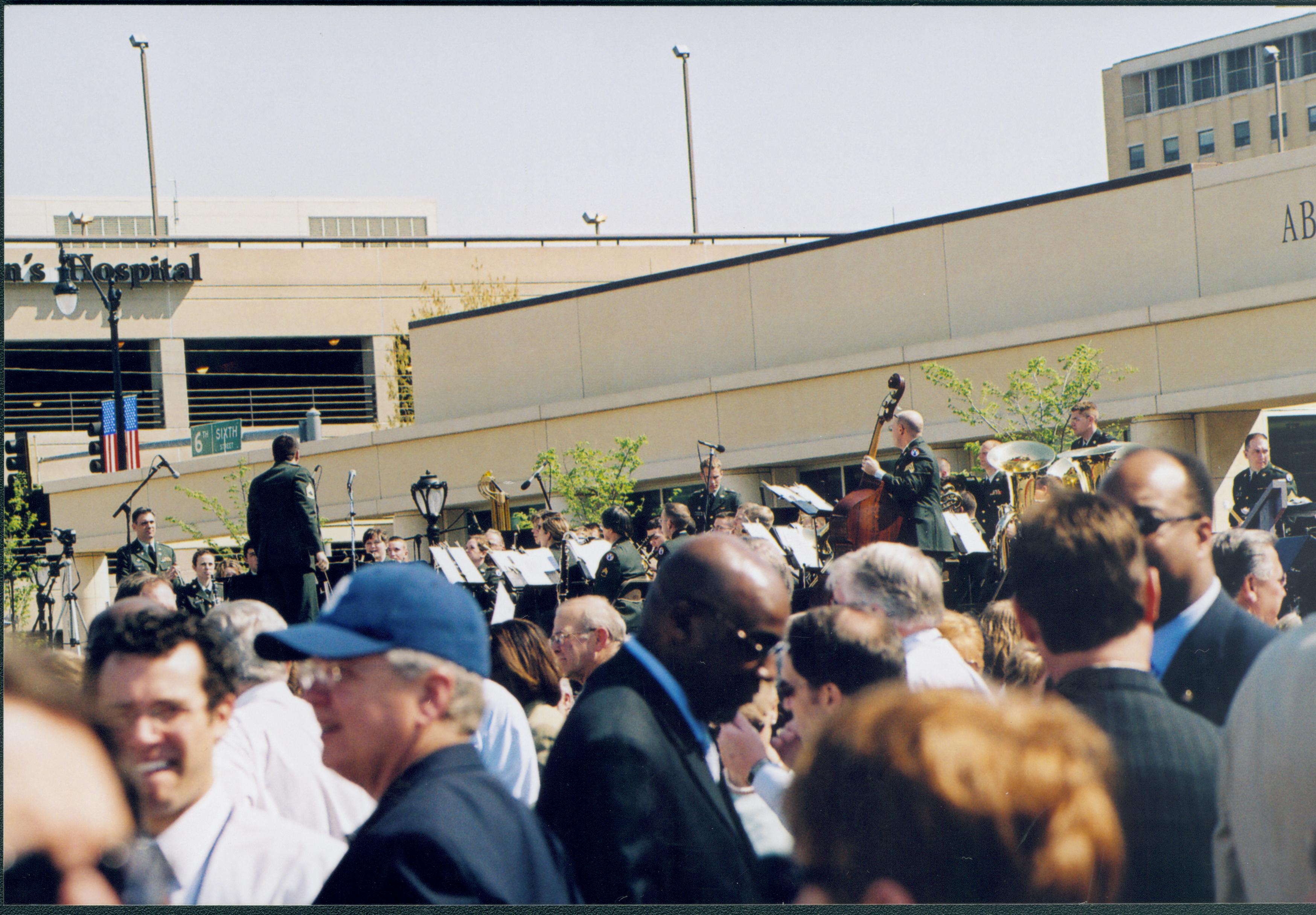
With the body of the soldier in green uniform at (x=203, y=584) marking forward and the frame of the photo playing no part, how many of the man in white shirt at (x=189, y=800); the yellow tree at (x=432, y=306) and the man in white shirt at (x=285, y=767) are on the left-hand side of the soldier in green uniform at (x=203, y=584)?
1

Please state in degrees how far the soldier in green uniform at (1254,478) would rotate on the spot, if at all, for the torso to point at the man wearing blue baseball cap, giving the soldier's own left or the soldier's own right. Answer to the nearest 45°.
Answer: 0° — they already face them

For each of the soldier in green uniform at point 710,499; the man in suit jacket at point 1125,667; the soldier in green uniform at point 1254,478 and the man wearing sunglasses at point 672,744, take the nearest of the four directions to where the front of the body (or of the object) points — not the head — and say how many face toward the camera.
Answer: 2

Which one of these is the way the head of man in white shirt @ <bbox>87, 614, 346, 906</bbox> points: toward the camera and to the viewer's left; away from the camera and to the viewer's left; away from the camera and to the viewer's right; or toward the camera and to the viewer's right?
toward the camera and to the viewer's left

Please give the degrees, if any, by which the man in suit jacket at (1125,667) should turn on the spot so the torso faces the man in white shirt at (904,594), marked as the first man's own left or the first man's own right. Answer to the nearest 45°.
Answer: approximately 45° to the first man's own left

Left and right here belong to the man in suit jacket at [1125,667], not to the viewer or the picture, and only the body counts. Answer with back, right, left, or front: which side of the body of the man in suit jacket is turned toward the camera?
back

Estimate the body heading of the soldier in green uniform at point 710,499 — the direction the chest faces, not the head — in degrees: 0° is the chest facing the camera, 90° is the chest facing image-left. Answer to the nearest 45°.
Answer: approximately 0°

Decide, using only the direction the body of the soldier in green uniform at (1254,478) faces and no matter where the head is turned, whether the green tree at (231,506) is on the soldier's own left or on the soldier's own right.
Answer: on the soldier's own right

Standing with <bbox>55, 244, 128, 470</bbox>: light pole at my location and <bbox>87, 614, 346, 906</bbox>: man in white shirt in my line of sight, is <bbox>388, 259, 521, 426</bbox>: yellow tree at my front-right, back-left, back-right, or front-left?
back-left

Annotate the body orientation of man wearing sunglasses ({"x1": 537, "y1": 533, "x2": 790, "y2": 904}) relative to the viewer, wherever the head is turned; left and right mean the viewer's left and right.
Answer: facing to the right of the viewer

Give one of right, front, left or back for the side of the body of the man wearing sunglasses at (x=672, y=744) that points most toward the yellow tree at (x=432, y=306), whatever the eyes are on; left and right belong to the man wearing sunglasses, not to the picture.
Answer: left

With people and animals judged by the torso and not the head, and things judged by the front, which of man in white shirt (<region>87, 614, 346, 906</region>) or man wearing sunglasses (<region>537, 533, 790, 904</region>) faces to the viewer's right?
the man wearing sunglasses

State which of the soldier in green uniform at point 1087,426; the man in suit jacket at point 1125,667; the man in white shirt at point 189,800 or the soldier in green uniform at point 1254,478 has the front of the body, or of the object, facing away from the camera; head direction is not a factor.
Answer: the man in suit jacket

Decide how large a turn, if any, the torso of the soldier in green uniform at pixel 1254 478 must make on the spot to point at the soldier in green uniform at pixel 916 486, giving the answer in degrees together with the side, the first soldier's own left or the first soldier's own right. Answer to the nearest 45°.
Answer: approximately 45° to the first soldier's own right
